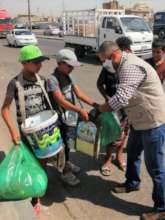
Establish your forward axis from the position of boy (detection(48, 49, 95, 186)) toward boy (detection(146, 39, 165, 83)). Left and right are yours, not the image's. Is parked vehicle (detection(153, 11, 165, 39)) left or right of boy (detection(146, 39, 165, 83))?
left

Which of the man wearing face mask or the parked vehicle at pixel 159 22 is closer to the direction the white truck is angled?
the man wearing face mask

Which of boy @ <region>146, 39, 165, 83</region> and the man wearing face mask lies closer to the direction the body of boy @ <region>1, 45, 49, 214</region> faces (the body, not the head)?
the man wearing face mask

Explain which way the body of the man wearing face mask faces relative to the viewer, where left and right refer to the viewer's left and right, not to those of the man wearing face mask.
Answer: facing to the left of the viewer

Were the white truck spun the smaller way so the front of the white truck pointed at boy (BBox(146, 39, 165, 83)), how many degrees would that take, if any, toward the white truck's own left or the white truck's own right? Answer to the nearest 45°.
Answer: approximately 45° to the white truck's own right

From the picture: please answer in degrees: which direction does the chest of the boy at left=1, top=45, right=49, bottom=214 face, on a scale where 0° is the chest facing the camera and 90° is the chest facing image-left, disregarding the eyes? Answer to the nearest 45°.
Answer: approximately 315°

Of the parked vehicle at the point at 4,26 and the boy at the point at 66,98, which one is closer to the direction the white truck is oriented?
the boy

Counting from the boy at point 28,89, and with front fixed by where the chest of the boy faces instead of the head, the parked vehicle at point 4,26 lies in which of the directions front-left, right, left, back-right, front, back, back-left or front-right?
back-left
